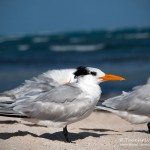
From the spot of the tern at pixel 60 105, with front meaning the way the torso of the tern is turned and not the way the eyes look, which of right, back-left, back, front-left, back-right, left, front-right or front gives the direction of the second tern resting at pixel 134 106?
front-left

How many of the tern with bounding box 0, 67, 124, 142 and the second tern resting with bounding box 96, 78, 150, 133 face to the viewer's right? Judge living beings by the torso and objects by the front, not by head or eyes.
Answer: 2

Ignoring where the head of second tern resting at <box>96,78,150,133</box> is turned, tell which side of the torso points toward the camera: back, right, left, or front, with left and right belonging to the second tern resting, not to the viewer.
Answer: right

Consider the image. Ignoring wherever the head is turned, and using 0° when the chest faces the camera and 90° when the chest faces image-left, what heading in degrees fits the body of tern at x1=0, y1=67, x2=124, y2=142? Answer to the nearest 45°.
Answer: approximately 270°

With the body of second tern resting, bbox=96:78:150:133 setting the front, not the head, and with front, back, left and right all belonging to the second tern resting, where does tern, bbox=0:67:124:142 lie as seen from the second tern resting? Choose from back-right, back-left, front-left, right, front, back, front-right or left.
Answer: back-right
